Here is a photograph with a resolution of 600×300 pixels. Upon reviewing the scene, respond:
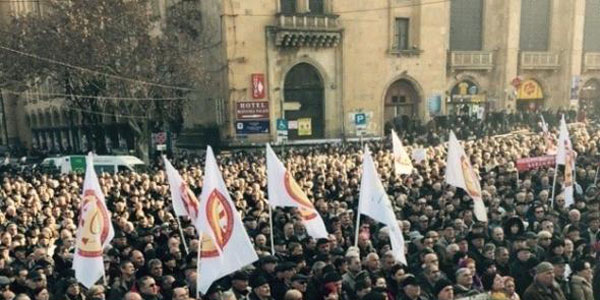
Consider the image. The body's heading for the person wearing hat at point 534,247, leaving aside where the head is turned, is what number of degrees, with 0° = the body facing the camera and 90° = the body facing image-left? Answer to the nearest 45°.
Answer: approximately 45°
